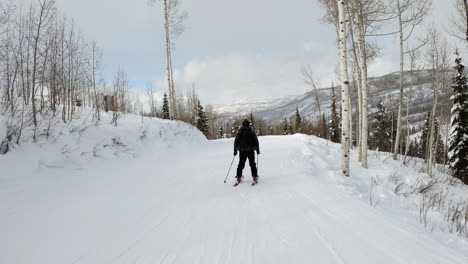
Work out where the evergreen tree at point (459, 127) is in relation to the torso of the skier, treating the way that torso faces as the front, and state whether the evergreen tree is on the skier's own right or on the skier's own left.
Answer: on the skier's own right

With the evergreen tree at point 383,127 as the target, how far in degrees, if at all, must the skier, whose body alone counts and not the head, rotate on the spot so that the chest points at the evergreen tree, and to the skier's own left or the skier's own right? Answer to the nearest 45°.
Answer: approximately 45° to the skier's own right

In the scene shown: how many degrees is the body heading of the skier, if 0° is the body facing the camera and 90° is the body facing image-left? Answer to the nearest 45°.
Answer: approximately 180°
